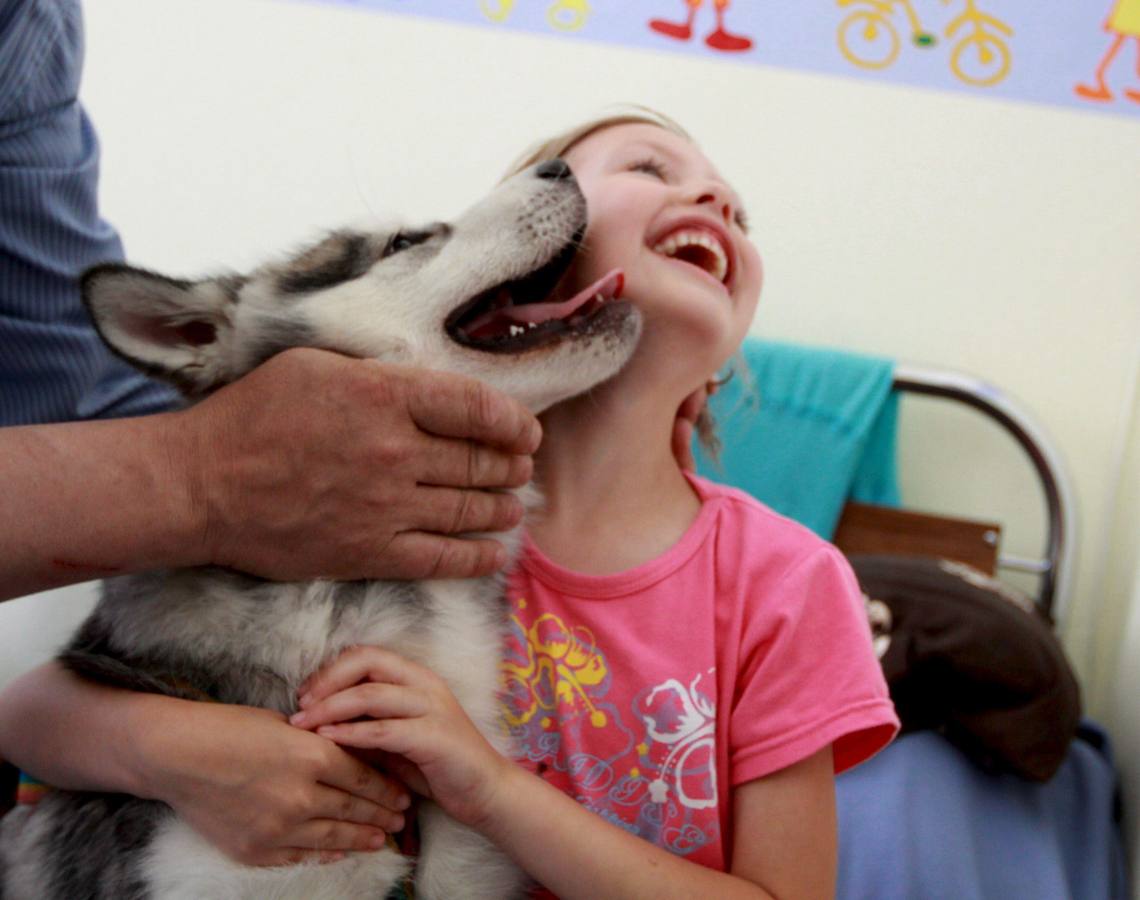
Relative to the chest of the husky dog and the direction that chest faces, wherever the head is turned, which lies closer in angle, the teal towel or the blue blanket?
the blue blanket
